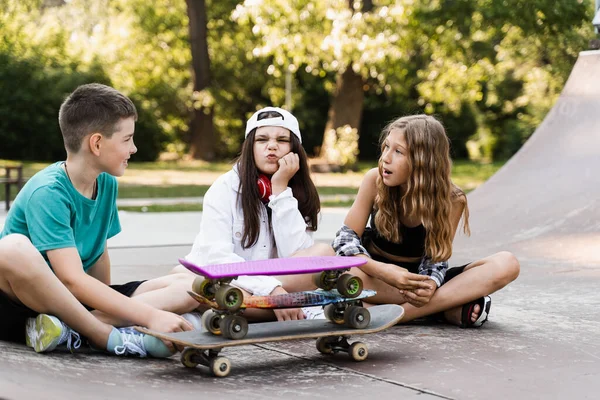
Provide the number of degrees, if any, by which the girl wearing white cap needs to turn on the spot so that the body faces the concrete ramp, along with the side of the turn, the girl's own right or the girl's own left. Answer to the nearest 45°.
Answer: approximately 135° to the girl's own left

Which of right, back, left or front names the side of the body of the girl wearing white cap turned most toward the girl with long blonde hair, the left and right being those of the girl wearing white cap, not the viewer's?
left

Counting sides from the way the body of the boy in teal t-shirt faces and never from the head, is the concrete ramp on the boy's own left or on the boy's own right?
on the boy's own left

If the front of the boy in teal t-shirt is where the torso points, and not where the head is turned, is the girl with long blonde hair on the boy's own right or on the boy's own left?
on the boy's own left

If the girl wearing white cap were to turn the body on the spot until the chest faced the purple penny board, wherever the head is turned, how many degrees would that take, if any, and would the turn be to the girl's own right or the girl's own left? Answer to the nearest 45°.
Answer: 0° — they already face it

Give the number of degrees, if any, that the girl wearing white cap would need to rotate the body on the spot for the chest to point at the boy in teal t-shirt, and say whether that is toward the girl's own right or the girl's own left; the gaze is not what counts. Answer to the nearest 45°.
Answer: approximately 45° to the girl's own right

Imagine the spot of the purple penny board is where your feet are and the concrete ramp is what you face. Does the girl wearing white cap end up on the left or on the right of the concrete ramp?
left

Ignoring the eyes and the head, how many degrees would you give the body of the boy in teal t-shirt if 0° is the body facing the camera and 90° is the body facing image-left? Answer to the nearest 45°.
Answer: approximately 315°

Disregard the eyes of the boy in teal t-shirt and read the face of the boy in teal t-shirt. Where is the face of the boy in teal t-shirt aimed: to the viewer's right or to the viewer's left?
to the viewer's right

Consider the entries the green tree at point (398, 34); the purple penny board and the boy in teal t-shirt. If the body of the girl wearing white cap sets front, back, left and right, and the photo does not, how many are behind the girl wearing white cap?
1

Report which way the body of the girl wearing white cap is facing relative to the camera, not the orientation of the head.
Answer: toward the camera

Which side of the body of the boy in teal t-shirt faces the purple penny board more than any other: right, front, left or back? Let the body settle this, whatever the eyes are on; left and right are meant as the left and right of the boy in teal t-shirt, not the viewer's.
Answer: front
